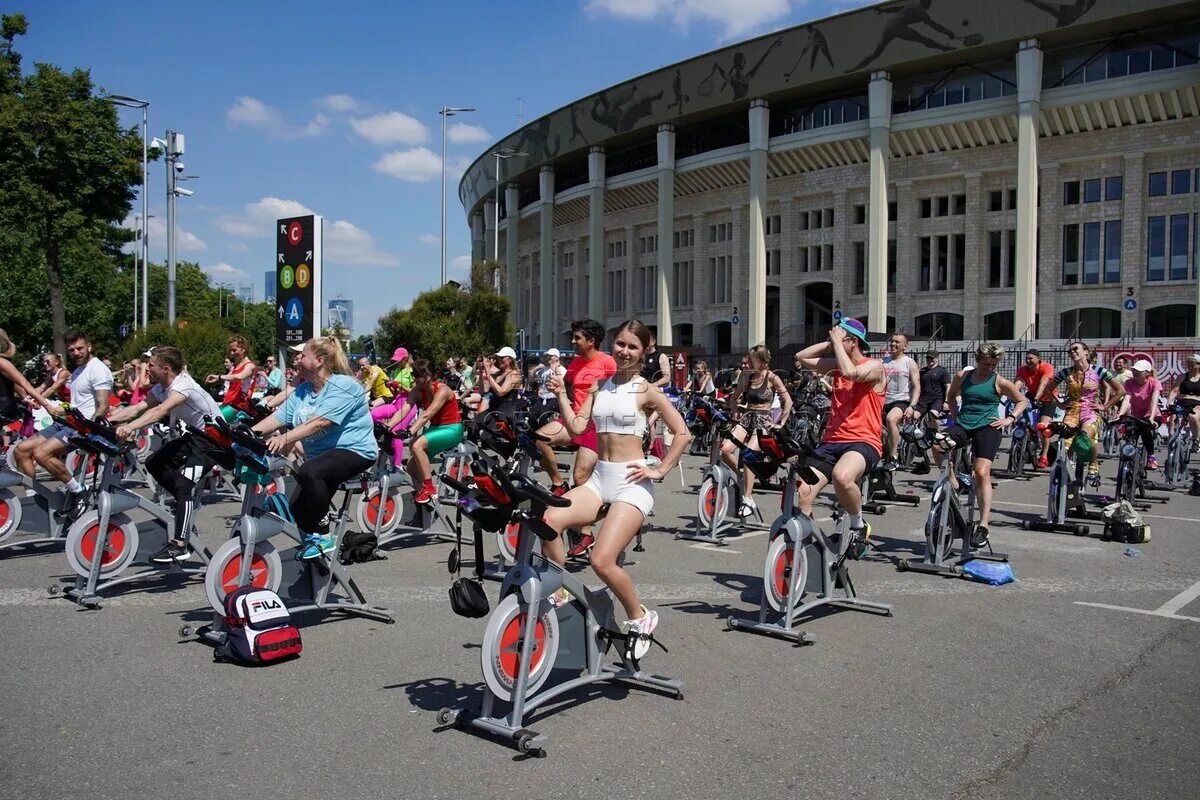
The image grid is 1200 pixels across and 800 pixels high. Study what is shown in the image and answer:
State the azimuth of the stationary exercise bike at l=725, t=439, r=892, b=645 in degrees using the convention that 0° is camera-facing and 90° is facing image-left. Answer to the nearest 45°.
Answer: approximately 45°

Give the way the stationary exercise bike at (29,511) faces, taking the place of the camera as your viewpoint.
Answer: facing to the left of the viewer

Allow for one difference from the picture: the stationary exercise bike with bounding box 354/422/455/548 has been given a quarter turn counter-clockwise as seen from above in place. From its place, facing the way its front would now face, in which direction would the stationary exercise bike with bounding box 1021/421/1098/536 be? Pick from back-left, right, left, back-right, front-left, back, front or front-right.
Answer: front-left

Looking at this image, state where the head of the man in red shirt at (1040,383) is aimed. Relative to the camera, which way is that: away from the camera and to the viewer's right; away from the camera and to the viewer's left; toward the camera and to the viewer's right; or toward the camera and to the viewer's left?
toward the camera and to the viewer's left

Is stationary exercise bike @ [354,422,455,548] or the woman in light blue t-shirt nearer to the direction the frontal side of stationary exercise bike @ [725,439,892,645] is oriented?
the woman in light blue t-shirt

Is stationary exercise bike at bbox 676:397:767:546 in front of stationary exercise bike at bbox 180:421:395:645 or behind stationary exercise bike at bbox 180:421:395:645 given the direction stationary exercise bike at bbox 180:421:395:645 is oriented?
behind

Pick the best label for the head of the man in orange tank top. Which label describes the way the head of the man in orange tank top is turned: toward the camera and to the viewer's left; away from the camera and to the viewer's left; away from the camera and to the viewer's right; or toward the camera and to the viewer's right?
toward the camera and to the viewer's left

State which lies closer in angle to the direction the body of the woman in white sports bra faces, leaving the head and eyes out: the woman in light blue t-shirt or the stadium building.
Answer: the woman in light blue t-shirt

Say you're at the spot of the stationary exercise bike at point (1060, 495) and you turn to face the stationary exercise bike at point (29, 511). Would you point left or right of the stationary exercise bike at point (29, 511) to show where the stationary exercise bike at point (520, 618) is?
left

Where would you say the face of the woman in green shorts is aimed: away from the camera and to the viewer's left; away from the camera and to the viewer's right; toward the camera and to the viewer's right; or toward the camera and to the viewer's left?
toward the camera and to the viewer's left

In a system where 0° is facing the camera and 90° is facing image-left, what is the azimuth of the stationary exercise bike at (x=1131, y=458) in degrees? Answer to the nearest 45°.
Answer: approximately 45°
